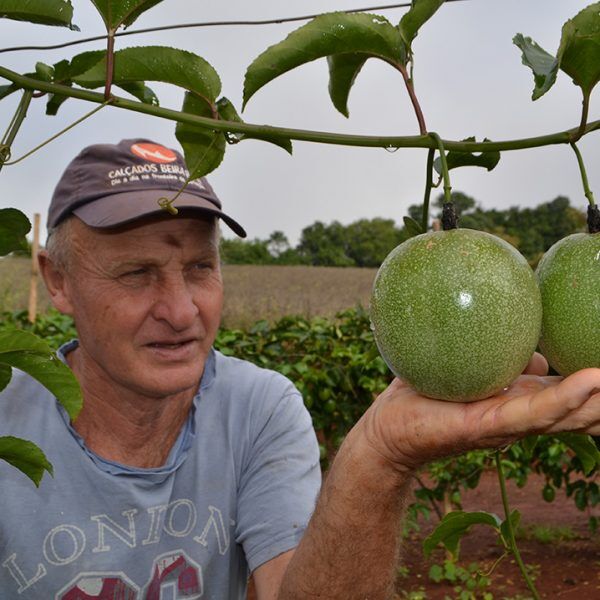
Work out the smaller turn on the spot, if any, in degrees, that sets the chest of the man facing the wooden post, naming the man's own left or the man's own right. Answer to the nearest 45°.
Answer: approximately 180°

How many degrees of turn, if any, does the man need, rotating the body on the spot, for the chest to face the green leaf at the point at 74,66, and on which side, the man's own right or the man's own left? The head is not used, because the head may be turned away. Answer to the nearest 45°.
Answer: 0° — they already face it

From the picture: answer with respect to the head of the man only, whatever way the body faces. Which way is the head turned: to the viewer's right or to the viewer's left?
to the viewer's right

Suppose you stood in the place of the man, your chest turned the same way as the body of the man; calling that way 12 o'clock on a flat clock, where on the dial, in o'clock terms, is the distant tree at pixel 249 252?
The distant tree is roughly at 6 o'clock from the man.

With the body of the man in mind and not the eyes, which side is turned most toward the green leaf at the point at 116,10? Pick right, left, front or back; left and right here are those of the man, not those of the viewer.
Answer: front

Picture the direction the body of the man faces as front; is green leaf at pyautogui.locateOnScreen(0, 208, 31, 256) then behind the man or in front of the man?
in front

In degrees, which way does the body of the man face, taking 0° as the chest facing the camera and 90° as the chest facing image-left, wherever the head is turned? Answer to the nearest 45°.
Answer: approximately 0°

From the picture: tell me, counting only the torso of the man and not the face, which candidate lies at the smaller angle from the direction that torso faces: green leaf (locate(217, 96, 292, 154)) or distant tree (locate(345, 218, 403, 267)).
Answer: the green leaf

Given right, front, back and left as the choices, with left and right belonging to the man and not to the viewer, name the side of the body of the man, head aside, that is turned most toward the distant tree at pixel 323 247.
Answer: back
